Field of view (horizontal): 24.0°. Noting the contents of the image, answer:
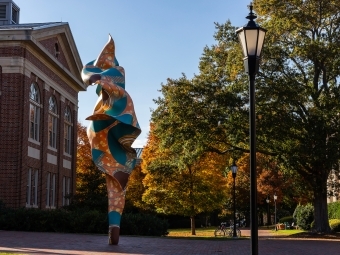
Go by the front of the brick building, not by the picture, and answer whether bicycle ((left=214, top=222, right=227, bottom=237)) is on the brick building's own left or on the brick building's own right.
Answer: on the brick building's own left

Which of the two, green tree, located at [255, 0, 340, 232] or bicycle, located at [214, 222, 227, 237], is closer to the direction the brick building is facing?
the green tree

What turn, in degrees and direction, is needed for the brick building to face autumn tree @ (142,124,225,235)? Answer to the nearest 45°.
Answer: approximately 90° to its left

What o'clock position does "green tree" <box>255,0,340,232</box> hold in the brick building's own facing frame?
The green tree is roughly at 11 o'clock from the brick building.

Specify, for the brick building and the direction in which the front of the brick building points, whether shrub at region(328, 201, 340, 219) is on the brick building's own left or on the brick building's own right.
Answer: on the brick building's own left

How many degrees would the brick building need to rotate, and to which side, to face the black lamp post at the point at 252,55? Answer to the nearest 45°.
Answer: approximately 45° to its right

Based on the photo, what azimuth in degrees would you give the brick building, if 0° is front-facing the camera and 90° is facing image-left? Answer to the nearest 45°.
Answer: approximately 315°
